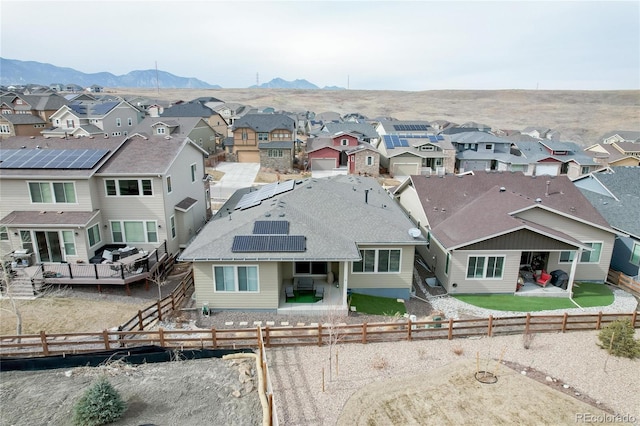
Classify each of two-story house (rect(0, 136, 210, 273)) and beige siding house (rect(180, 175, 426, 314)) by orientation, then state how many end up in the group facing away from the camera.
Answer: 2

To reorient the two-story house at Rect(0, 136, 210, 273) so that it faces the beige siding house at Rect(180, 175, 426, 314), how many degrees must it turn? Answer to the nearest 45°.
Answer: approximately 135° to its right

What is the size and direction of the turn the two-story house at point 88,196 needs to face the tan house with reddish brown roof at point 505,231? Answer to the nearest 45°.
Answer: approximately 135° to its right

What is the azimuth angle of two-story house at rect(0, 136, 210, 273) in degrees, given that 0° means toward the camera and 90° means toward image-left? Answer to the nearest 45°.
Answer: approximately 180°

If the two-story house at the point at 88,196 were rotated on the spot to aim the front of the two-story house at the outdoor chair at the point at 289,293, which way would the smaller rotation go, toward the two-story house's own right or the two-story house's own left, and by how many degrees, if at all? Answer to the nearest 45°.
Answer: approximately 135° to the two-story house's own right

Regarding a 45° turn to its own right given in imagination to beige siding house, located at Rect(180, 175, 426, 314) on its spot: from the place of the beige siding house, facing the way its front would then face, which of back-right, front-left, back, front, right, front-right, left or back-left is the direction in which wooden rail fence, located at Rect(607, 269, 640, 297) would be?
front-right

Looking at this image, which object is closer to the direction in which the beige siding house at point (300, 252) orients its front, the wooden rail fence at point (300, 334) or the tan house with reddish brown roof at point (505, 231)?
the tan house with reddish brown roof

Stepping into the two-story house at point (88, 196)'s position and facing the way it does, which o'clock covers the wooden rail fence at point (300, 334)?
The wooden rail fence is roughly at 5 o'clock from the two-story house.

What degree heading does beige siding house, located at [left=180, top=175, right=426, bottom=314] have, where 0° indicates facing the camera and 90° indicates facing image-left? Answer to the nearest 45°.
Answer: approximately 180°

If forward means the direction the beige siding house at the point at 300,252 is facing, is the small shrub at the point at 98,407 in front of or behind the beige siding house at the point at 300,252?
behind

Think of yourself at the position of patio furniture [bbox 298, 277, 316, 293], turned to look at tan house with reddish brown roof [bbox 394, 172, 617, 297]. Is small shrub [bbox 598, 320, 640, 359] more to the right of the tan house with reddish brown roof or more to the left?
right

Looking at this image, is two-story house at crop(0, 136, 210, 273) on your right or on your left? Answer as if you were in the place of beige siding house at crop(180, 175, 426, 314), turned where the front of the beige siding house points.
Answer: on your left
